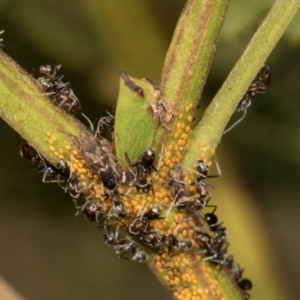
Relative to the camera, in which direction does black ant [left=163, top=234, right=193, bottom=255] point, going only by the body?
to the viewer's left

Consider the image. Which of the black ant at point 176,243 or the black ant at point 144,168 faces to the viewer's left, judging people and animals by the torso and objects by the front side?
the black ant at point 176,243

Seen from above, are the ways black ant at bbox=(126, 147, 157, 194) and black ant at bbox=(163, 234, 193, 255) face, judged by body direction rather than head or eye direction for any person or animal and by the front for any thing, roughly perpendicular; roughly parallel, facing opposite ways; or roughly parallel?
roughly perpendicular

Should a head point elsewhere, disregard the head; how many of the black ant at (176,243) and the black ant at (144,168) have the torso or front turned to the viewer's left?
1
